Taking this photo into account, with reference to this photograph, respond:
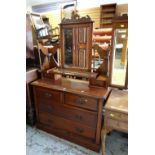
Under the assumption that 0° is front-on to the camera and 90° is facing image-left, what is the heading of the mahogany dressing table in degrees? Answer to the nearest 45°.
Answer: approximately 45°
